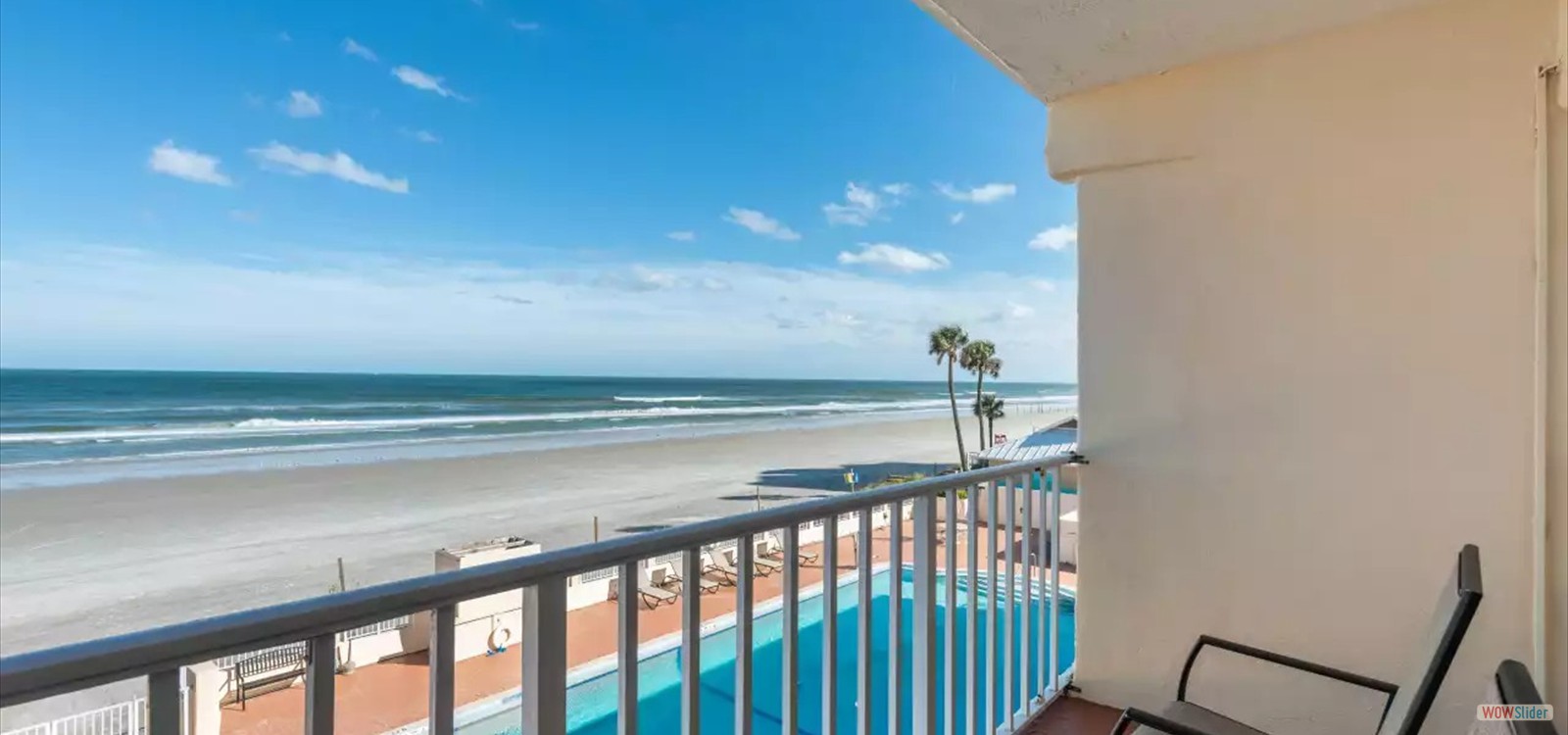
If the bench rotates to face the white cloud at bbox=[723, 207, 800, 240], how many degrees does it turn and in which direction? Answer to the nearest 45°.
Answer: approximately 90° to its left

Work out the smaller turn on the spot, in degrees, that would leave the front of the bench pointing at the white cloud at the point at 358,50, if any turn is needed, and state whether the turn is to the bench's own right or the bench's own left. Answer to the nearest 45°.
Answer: approximately 135° to the bench's own left

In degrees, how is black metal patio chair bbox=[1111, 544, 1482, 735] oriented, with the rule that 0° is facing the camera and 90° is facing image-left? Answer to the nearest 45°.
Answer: approximately 90°
